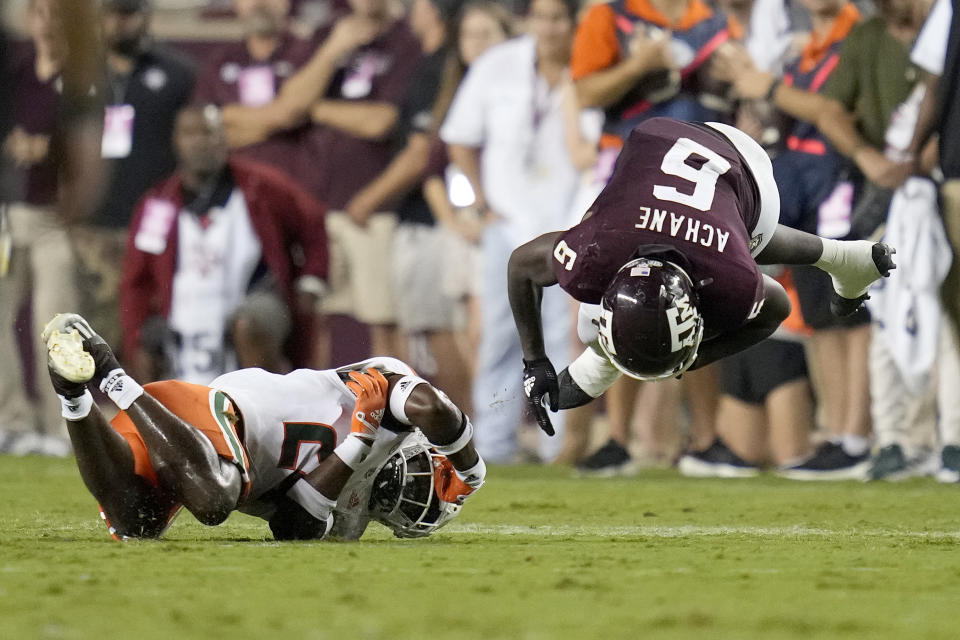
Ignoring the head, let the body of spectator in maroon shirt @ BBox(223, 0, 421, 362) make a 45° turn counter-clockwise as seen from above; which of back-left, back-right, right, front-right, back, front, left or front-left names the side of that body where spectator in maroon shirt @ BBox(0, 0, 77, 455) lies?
right

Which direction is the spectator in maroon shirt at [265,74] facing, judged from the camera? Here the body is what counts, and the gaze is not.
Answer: toward the camera

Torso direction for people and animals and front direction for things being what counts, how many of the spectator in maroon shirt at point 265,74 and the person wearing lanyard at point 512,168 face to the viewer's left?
0

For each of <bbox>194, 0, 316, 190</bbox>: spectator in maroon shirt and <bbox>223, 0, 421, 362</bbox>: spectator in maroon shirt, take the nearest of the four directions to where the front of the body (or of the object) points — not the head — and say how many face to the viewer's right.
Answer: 0

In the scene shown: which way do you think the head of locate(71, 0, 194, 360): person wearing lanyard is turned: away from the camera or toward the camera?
toward the camera

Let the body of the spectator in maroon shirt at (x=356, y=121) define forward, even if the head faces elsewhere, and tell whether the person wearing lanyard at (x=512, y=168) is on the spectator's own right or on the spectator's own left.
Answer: on the spectator's own left

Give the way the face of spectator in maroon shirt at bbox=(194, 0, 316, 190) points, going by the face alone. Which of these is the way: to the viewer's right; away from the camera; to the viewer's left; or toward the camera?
toward the camera

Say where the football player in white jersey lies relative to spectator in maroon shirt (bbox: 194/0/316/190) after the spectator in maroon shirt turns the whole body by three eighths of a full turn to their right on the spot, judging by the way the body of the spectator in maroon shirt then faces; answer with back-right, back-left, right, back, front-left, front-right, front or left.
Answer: back-left

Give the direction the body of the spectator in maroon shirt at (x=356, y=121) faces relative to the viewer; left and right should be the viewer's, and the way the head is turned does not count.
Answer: facing the viewer and to the left of the viewer

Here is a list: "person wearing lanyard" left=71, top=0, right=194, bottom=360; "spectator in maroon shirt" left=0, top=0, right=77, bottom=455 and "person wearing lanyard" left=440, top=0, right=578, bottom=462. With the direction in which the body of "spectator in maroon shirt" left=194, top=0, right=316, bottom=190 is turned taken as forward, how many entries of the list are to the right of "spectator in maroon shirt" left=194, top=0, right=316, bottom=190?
2

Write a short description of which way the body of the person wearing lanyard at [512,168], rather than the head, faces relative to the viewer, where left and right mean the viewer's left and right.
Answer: facing the viewer and to the right of the viewer
